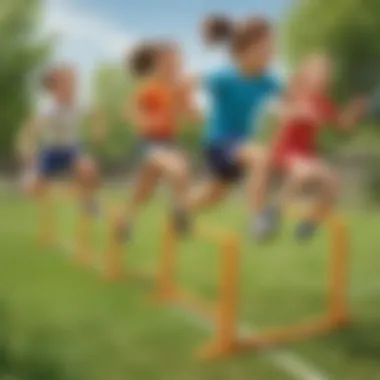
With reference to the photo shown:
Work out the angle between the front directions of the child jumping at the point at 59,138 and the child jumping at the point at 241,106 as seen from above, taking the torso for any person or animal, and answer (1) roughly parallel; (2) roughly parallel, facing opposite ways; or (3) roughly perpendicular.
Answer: roughly parallel

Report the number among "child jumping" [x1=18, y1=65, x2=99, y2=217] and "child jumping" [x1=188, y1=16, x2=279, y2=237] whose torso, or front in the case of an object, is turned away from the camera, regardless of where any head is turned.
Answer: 0

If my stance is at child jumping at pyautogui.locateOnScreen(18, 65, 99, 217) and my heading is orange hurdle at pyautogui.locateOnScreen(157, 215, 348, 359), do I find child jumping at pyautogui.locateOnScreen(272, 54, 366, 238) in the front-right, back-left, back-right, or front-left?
front-left
